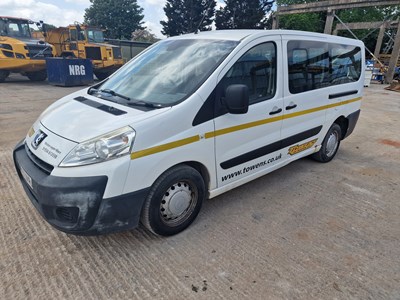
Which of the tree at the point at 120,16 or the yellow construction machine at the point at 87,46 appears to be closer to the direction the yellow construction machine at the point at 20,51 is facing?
the yellow construction machine

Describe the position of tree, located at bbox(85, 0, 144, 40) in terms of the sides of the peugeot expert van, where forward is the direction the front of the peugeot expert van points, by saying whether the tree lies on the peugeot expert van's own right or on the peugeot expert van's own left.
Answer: on the peugeot expert van's own right

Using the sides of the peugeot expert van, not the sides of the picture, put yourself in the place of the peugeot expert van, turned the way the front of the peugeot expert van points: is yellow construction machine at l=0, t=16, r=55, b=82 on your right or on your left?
on your right

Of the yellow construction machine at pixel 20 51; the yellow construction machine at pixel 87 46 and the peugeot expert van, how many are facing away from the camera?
0

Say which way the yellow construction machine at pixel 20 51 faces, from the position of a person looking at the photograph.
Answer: facing the viewer and to the right of the viewer

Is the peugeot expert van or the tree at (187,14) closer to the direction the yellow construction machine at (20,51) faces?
the peugeot expert van

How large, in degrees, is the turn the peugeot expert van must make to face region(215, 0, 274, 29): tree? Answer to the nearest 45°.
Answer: approximately 135° to its right

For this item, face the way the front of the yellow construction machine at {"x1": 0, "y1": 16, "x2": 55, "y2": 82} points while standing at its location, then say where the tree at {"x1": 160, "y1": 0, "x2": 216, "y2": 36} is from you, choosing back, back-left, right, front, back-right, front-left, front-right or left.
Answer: left

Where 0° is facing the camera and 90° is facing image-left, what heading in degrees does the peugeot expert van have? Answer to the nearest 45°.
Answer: approximately 45°

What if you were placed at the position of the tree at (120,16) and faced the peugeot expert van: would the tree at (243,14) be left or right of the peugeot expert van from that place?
left

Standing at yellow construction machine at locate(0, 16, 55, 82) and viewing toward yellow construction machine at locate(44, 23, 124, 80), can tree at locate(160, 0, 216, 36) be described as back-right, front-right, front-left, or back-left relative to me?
front-left

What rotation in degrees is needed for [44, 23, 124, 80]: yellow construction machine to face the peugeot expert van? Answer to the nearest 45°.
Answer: approximately 45° to its right

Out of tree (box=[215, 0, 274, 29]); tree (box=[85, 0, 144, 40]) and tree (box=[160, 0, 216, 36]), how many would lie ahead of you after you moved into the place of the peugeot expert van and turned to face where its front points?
0

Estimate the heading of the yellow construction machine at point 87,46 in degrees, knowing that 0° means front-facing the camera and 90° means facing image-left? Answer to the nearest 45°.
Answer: approximately 315°
